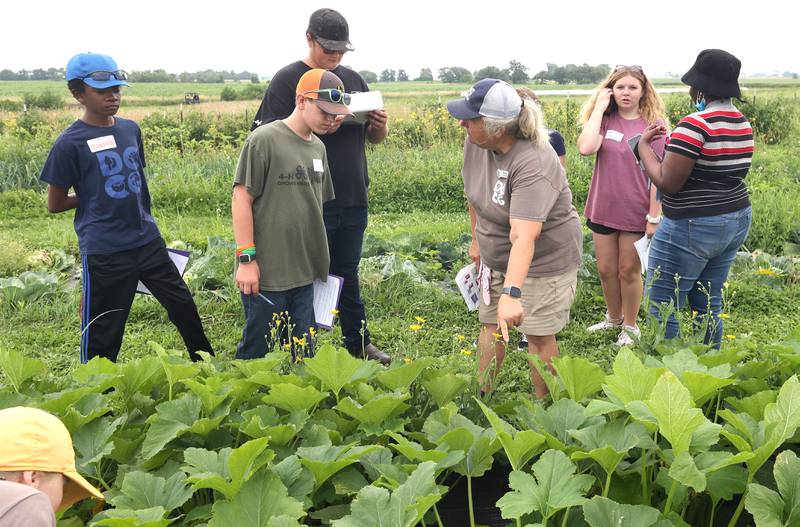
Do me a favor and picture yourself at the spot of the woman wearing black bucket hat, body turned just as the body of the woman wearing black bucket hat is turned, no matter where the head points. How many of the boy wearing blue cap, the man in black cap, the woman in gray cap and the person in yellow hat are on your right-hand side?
0

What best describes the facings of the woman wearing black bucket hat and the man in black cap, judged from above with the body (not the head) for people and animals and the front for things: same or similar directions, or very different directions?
very different directions

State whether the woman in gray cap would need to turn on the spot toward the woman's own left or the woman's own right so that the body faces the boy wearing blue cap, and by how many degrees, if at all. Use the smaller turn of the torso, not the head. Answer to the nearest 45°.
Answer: approximately 45° to the woman's own right

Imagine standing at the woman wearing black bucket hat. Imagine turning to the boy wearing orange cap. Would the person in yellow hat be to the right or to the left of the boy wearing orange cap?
left

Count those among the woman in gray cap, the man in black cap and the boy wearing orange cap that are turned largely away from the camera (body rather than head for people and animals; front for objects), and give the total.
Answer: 0

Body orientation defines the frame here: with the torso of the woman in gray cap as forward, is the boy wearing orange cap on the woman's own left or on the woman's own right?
on the woman's own right

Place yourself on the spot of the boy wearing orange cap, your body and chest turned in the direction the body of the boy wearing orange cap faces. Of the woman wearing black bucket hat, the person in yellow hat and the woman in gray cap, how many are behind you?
0

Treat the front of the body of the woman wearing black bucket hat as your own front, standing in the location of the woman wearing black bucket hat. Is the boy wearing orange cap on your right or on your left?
on your left

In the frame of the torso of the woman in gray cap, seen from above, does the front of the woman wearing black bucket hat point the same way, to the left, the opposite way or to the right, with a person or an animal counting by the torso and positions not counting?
to the right

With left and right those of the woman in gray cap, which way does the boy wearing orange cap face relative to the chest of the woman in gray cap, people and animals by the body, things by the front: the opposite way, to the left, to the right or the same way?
to the left

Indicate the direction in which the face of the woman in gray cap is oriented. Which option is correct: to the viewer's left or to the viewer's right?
to the viewer's left

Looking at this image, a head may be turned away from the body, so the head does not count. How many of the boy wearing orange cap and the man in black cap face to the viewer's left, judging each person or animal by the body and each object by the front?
0

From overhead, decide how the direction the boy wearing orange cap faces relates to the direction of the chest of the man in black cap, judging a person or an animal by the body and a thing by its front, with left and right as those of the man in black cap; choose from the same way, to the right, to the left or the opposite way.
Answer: the same way

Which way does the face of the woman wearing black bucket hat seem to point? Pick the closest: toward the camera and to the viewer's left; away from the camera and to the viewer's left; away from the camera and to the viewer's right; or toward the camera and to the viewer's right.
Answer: away from the camera and to the viewer's left

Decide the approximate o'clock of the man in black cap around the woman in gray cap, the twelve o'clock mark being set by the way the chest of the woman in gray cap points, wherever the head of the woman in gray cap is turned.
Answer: The man in black cap is roughly at 3 o'clock from the woman in gray cap.

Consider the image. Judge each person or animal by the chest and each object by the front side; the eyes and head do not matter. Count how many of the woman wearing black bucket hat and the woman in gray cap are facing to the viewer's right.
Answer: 0

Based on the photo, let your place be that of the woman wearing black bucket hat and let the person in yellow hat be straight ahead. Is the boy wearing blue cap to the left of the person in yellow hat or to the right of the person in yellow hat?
right

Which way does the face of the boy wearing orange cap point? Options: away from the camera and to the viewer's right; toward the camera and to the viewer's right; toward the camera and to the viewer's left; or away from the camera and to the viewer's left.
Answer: toward the camera and to the viewer's right

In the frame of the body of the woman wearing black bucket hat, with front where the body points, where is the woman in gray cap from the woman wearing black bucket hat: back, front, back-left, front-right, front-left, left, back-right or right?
left

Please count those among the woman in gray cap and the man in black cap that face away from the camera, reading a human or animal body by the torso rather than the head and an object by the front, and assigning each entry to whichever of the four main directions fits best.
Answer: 0

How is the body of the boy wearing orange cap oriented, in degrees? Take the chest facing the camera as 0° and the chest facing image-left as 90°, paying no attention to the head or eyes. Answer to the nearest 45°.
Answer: approximately 315°

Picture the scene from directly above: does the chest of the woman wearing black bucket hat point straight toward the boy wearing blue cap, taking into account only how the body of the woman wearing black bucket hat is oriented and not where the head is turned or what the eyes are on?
no
